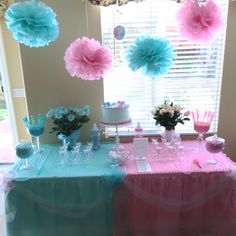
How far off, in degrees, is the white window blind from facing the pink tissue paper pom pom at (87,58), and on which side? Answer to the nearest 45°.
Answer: approximately 45° to its right

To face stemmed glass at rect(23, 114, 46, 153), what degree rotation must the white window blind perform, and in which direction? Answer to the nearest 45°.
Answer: approximately 45° to its right

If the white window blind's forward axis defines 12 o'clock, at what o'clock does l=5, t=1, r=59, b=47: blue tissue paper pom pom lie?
The blue tissue paper pom pom is roughly at 2 o'clock from the white window blind.

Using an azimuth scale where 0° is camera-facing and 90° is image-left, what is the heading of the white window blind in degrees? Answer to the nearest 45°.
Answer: approximately 0°
